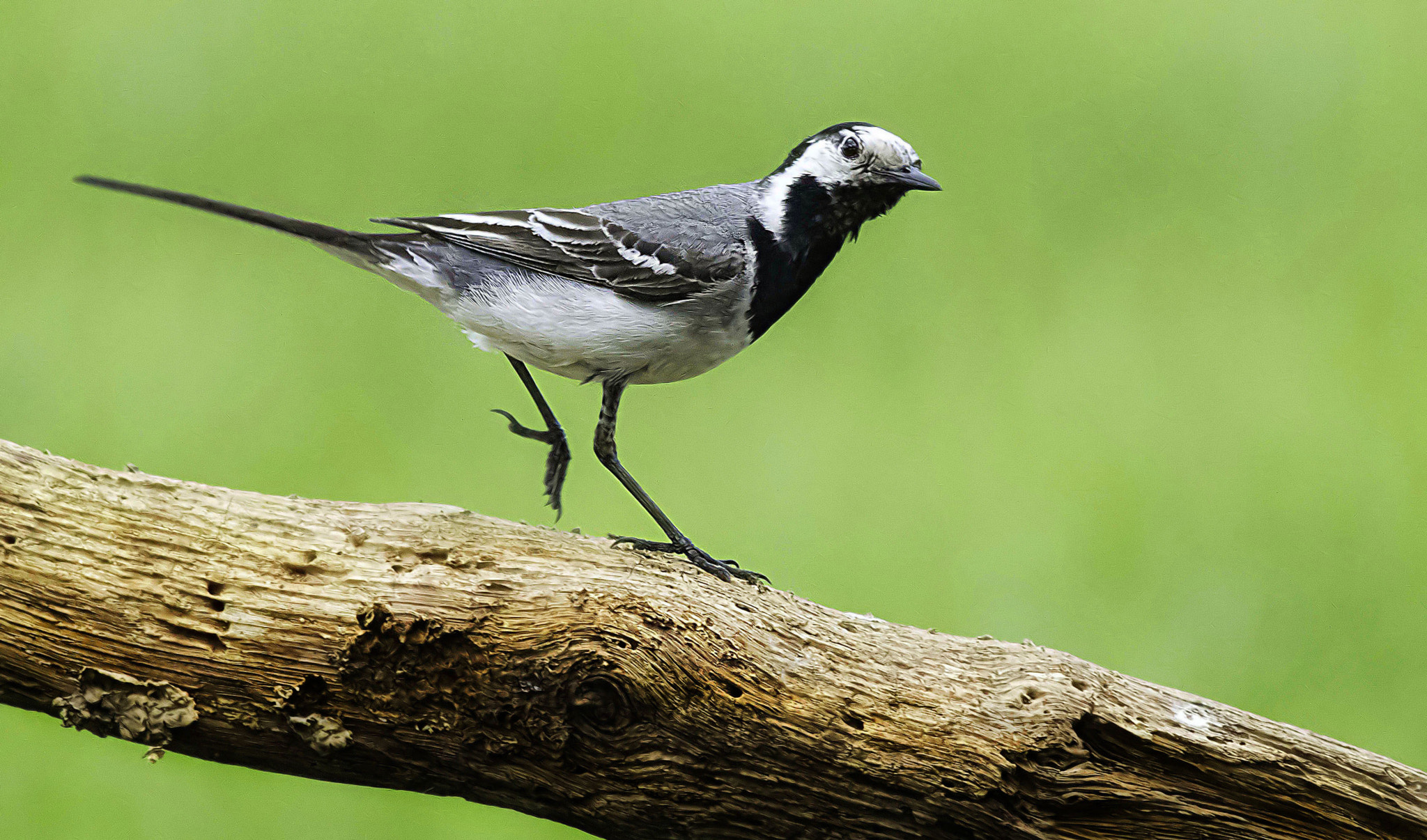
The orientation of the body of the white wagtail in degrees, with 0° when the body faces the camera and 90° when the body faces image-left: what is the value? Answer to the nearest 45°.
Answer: approximately 270°
